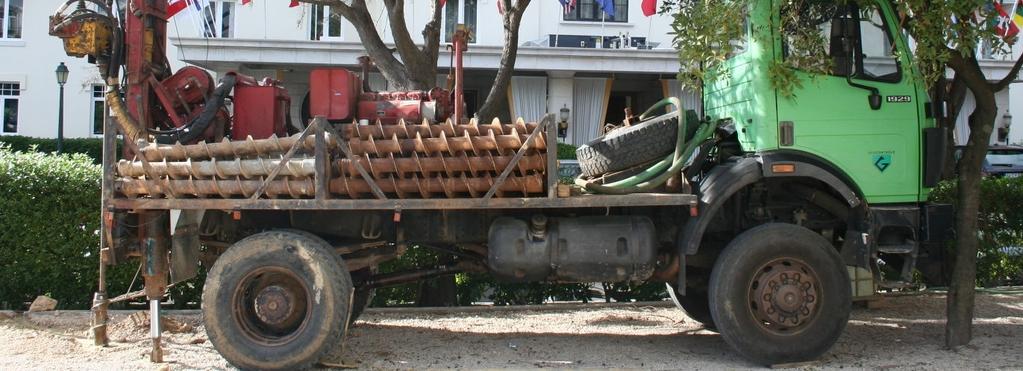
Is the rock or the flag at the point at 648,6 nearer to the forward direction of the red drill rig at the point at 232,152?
the flag

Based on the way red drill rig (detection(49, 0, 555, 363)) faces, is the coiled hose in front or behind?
in front

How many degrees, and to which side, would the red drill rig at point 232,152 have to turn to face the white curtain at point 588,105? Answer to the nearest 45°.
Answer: approximately 45° to its left

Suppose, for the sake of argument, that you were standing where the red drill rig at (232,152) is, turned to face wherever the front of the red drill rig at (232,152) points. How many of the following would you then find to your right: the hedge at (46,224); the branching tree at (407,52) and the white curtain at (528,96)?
0

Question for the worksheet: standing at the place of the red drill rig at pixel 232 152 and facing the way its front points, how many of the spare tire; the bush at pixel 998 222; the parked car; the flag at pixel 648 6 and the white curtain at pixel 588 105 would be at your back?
0

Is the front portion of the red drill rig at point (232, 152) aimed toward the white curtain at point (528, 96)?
no

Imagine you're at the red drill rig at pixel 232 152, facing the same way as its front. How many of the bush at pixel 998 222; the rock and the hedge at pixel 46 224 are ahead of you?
1

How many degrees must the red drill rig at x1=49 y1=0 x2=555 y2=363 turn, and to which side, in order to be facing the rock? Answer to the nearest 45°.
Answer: approximately 135° to its left

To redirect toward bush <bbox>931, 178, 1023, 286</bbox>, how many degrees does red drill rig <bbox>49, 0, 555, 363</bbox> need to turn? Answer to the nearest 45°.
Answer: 0° — it already faces it

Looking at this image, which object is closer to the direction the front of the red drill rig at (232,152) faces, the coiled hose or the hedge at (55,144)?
the coiled hose

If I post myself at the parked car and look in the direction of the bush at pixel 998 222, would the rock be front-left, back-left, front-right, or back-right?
front-right

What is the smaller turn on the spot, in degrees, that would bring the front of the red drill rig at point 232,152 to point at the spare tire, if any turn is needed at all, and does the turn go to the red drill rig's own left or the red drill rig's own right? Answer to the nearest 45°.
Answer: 0° — it already faces it

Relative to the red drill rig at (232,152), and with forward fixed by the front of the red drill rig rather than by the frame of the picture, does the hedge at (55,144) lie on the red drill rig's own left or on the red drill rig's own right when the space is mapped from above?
on the red drill rig's own left

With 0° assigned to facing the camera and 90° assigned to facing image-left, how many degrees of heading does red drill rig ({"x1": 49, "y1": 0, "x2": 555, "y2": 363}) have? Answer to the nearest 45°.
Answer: approximately 270°
